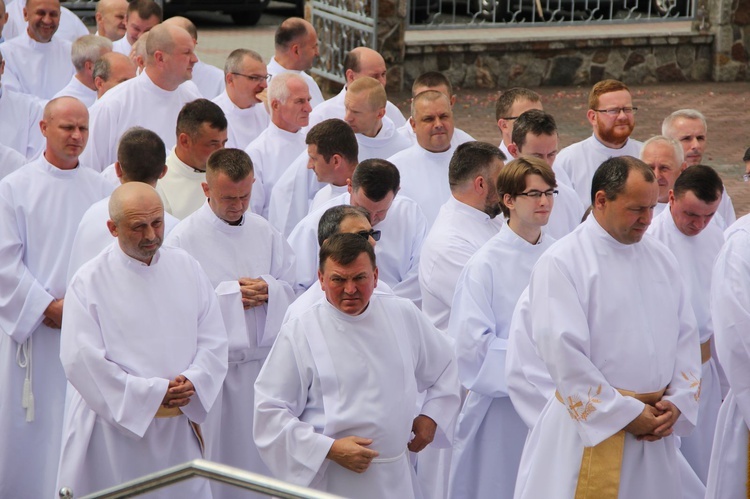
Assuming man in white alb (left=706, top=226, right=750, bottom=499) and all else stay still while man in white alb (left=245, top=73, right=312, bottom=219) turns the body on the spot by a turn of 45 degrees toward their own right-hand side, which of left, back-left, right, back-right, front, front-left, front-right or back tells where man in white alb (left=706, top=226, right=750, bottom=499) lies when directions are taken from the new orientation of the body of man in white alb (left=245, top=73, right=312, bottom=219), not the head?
front-left

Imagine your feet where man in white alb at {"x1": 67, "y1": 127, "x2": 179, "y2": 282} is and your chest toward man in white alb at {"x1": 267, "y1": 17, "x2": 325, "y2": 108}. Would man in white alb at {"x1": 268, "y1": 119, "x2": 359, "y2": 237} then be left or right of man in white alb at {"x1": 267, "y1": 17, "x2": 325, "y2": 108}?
right

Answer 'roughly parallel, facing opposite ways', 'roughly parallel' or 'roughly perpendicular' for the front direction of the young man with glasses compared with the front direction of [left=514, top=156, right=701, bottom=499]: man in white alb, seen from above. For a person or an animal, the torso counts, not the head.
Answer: roughly parallel

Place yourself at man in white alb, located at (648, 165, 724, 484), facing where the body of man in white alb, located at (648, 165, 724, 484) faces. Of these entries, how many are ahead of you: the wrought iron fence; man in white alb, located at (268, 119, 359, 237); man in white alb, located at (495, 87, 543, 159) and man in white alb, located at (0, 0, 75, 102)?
0

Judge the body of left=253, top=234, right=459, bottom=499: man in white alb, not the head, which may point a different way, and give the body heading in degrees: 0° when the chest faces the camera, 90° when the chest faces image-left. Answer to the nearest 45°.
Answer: approximately 0°

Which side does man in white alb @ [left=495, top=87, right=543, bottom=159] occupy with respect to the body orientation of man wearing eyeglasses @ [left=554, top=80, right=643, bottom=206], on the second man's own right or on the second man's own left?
on the second man's own right

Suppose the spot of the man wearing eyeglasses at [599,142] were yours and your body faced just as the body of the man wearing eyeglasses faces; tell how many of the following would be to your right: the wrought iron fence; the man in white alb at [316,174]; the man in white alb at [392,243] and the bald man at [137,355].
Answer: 3

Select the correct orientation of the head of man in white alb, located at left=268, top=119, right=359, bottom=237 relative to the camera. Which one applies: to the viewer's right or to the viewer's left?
to the viewer's left

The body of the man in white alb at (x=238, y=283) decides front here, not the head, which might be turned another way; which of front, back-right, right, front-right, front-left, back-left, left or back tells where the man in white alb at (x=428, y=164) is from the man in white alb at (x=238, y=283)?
left

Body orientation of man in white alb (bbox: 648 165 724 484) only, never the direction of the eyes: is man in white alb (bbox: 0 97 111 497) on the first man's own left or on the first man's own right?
on the first man's own right

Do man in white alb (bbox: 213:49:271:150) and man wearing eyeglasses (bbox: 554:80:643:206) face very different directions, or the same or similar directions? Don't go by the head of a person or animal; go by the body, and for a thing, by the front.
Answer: same or similar directions

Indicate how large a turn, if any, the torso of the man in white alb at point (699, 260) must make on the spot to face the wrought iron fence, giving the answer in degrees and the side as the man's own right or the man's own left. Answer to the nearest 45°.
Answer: approximately 135° to the man's own left

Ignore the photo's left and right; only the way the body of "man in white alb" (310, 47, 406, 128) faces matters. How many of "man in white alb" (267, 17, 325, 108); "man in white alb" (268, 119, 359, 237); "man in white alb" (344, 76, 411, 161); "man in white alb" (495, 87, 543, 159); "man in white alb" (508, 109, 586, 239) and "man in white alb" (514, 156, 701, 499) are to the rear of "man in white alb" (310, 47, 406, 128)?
1
